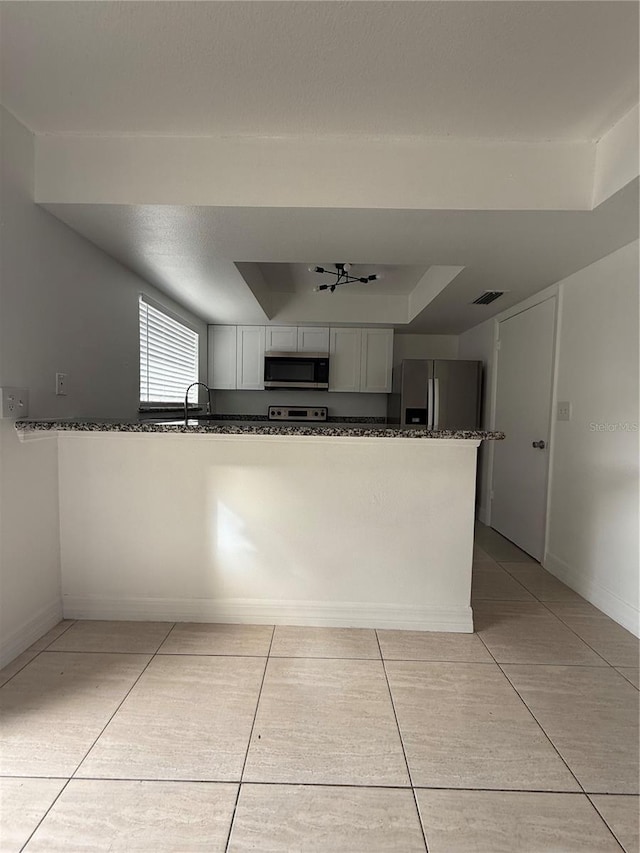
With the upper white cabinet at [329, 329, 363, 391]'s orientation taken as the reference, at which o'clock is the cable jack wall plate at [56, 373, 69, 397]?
The cable jack wall plate is roughly at 1 o'clock from the upper white cabinet.

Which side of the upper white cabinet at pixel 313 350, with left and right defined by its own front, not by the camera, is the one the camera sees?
front

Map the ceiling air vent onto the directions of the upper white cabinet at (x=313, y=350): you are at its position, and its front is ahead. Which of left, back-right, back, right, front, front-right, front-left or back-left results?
front-left

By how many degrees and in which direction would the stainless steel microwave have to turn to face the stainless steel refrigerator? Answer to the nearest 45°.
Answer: approximately 45° to its left

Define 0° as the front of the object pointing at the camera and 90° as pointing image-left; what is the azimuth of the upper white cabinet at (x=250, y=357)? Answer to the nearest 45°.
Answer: approximately 0°

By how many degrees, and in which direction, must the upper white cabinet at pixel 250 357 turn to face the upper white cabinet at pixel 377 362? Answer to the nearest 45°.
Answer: approximately 90° to its left

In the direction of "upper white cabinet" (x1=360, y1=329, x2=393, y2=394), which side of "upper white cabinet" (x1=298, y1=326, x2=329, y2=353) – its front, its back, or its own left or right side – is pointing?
left

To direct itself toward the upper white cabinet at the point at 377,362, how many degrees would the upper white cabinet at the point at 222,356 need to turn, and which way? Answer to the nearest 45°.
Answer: approximately 90° to its left

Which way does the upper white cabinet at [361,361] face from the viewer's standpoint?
toward the camera

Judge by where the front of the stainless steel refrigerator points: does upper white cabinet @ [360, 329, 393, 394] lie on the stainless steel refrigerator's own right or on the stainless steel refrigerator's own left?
on the stainless steel refrigerator's own right

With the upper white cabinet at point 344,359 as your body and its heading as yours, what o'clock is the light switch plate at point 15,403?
The light switch plate is roughly at 1 o'clock from the upper white cabinet.

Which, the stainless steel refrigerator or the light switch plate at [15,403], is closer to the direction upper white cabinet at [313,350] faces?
the light switch plate

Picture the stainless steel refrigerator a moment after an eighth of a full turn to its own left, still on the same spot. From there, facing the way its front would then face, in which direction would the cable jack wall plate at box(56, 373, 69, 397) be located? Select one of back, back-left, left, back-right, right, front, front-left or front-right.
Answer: right

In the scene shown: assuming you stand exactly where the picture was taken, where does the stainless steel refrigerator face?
facing the viewer

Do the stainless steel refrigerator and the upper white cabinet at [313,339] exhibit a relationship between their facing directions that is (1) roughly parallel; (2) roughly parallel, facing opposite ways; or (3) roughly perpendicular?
roughly parallel
